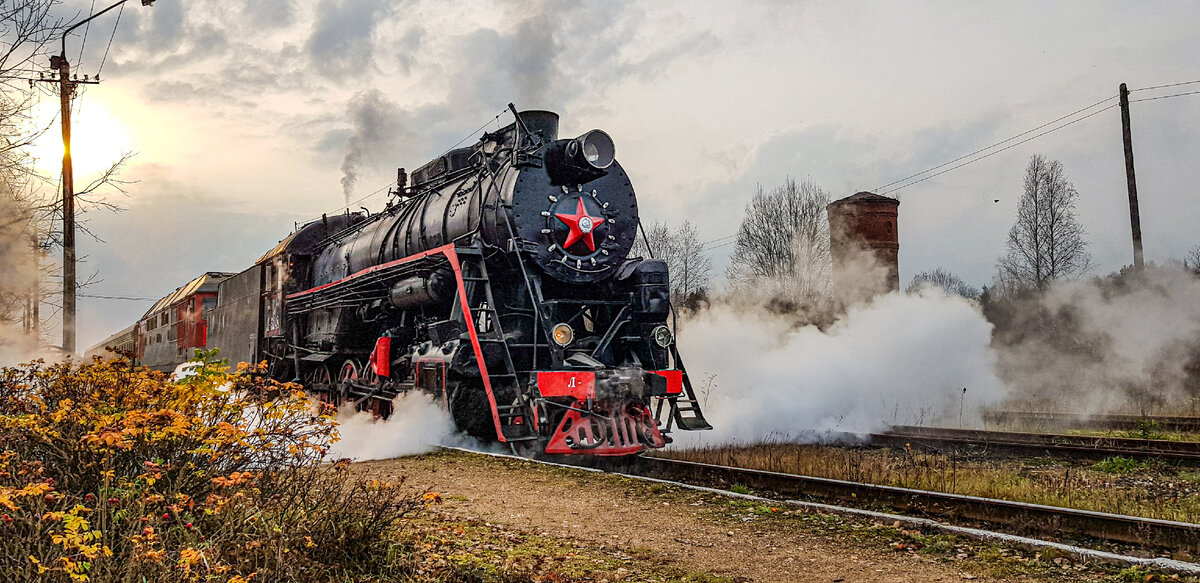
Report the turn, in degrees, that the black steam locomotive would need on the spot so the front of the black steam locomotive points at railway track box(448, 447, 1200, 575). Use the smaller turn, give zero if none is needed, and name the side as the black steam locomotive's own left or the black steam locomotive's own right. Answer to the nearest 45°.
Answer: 0° — it already faces it

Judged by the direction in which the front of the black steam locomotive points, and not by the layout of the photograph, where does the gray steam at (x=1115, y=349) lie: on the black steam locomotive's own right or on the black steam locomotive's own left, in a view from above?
on the black steam locomotive's own left

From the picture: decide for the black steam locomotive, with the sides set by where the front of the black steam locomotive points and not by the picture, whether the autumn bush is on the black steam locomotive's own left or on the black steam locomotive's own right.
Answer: on the black steam locomotive's own right

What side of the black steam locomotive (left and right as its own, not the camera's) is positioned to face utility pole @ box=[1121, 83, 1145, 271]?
left

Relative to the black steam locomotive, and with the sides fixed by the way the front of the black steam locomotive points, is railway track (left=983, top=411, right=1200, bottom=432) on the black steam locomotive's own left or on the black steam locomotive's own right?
on the black steam locomotive's own left

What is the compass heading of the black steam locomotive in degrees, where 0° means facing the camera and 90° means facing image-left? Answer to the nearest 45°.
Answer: approximately 315°

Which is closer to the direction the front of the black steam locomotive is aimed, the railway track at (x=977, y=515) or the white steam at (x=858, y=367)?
the railway track

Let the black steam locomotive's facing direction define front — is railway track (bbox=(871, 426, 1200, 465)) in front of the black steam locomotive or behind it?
in front
